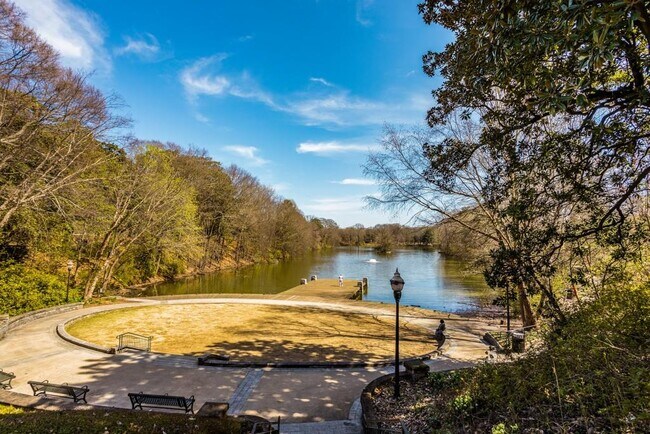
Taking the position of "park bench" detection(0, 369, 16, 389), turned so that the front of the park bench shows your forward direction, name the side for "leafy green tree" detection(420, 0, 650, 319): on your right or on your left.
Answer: on your right

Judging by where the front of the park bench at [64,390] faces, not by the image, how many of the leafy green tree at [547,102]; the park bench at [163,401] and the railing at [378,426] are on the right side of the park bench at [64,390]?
3

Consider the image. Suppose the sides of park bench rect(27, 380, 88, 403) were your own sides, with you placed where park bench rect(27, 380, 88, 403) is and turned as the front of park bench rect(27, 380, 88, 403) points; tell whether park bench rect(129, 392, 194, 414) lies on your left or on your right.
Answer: on your right

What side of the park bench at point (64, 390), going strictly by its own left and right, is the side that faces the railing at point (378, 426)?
right

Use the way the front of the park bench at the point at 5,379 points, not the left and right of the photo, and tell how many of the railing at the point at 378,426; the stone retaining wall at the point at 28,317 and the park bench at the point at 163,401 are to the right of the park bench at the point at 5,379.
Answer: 2

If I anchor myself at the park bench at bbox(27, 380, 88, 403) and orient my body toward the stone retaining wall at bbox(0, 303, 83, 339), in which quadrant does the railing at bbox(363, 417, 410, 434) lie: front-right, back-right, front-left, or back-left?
back-right

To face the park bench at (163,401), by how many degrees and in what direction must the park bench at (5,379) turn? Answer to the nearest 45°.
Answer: approximately 90° to its right

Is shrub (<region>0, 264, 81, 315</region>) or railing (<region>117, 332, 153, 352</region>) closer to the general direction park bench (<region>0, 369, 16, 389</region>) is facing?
the railing

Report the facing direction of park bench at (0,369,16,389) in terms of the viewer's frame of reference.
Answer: facing away from the viewer and to the right of the viewer

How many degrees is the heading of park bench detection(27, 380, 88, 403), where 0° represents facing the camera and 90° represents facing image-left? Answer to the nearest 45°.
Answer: approximately 225°

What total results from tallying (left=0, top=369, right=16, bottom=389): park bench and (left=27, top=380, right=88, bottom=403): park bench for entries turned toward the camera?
0
